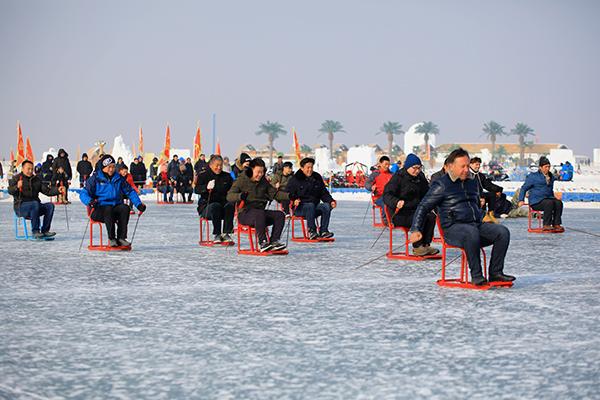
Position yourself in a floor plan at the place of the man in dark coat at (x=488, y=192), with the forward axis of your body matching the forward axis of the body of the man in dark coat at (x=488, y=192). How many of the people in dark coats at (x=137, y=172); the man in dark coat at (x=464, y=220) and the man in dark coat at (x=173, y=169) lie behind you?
2

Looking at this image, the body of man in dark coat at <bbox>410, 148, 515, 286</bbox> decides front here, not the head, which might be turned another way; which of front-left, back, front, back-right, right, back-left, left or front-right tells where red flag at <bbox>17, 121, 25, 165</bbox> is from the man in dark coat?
back

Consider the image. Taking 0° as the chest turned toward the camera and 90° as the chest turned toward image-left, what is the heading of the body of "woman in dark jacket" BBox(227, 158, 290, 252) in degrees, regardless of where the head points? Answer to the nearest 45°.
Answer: approximately 315°

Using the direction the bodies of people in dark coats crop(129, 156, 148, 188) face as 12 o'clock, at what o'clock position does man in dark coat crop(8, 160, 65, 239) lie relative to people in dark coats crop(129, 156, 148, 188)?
man in dark coat crop(8, 160, 65, 239) is roughly at 12 o'clock from people in dark coats crop(129, 156, 148, 188).

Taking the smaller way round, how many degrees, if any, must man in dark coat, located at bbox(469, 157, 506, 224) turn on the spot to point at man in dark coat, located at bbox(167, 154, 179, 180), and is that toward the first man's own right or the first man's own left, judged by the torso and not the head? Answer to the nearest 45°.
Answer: approximately 180°

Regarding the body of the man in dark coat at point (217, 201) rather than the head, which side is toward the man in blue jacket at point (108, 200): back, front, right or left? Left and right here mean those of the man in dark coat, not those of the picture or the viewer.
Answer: right

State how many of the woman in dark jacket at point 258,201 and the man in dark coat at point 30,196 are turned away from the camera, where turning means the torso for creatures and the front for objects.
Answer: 0

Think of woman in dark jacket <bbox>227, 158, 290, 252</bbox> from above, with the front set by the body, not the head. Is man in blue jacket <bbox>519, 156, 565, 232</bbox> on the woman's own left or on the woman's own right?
on the woman's own left
